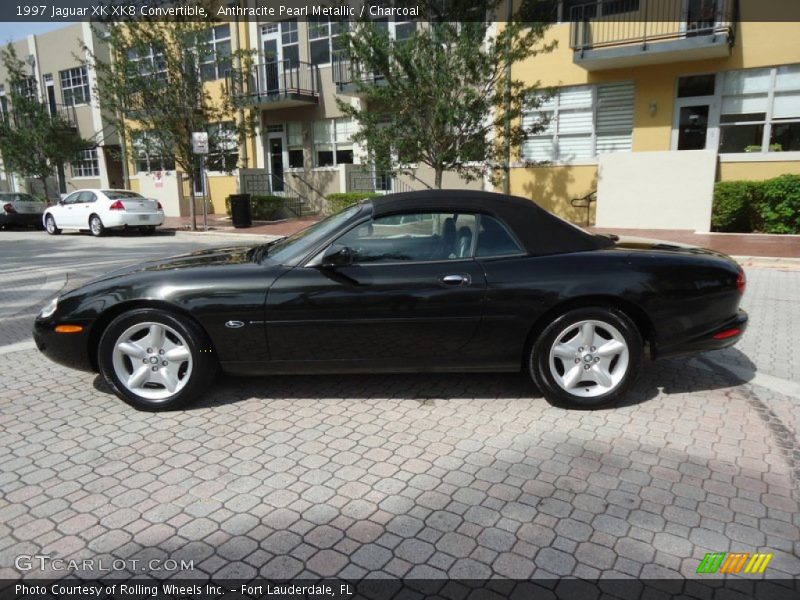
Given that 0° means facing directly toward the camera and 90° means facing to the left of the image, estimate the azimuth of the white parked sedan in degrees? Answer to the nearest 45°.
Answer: approximately 135°

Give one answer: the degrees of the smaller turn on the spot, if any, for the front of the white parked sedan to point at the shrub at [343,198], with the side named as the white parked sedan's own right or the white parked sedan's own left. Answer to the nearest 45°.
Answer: approximately 135° to the white parked sedan's own right

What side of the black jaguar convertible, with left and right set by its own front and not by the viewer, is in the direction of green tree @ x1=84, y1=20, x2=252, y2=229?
right

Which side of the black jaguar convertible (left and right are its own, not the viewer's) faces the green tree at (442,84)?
right

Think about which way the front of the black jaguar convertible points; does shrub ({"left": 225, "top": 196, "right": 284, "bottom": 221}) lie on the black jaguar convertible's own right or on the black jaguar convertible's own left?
on the black jaguar convertible's own right

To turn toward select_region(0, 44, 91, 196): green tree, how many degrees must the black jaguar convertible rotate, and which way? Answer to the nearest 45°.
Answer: approximately 45° to its right

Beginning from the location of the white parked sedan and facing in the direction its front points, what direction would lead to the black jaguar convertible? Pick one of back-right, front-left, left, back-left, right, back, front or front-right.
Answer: back-left

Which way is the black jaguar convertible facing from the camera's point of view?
to the viewer's left

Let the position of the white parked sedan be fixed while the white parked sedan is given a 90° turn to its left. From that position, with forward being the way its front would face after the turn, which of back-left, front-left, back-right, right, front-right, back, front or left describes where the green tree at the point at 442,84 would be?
left

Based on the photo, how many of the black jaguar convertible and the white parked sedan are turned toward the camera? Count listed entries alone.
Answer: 0

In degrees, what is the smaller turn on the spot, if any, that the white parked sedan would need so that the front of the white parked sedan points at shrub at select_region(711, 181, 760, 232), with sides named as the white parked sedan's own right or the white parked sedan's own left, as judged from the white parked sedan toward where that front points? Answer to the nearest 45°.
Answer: approximately 180°

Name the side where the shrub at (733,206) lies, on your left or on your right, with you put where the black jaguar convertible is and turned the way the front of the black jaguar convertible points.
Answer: on your right

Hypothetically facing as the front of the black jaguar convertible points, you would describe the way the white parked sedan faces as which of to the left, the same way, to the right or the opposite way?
the same way

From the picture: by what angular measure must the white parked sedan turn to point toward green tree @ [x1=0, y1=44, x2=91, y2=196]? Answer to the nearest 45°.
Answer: approximately 45° to its right
